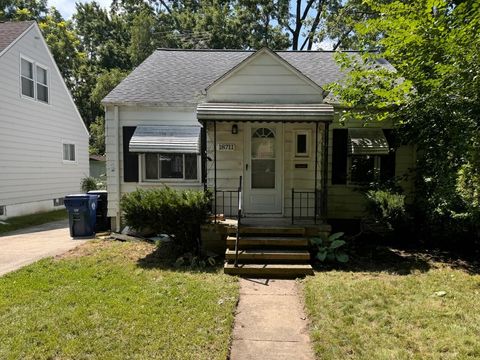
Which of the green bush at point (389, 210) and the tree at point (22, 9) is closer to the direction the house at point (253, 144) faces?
the green bush

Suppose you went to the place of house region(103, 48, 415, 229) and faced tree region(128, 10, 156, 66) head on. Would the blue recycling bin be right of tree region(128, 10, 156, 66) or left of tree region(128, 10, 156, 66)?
left

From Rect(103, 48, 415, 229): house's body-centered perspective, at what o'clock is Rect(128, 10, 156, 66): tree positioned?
The tree is roughly at 5 o'clock from the house.

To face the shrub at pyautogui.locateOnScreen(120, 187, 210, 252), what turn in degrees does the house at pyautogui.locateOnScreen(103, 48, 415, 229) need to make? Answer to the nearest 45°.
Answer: approximately 45° to its right

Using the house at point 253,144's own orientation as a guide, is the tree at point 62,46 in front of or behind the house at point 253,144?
behind

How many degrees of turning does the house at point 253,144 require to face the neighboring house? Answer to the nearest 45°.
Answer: approximately 135° to its right

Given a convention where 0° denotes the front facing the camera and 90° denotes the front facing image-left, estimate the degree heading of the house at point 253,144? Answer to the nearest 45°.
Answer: approximately 0°

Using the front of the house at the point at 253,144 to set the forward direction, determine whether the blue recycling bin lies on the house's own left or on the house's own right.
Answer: on the house's own right

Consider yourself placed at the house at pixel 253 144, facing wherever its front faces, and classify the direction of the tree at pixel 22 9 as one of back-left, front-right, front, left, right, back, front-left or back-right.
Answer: back-right

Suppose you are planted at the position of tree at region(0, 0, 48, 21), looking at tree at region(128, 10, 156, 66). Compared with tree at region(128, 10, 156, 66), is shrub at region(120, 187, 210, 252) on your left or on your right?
right
